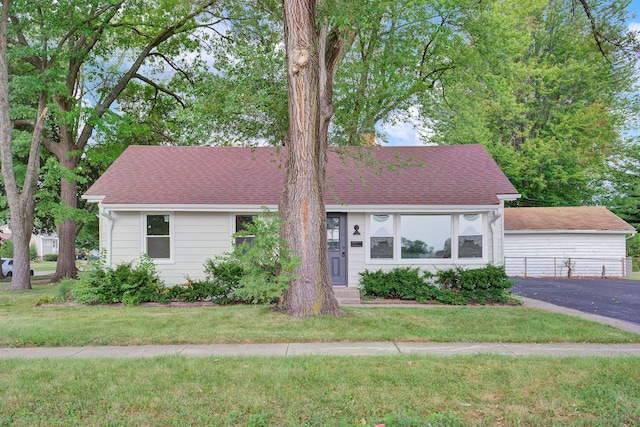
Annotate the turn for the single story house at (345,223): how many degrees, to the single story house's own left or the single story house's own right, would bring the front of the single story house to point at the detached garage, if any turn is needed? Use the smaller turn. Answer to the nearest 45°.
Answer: approximately 135° to the single story house's own left

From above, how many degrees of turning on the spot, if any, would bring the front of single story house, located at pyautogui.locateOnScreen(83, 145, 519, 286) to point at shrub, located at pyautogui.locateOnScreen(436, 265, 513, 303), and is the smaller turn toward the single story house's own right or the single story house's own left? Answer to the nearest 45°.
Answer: approximately 45° to the single story house's own left

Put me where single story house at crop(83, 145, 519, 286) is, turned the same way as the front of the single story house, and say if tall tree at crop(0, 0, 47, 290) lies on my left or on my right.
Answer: on my right

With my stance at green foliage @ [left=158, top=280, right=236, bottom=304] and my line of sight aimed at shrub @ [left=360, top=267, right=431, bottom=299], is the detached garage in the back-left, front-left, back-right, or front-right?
front-left

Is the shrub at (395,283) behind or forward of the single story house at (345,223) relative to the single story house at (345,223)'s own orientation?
forward

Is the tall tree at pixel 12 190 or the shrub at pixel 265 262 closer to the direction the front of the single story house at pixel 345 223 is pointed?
the shrub

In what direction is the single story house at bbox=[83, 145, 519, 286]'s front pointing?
toward the camera

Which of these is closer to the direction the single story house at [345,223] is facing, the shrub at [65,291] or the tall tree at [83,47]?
the shrub

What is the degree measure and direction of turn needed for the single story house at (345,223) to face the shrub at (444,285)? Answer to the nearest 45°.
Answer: approximately 45° to its left

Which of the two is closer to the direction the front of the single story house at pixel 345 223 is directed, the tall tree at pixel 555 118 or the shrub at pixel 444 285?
the shrub

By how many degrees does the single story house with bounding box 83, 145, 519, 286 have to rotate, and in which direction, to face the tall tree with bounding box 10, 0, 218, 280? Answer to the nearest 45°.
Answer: approximately 135° to its right

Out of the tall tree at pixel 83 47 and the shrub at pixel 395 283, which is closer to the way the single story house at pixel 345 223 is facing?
the shrub

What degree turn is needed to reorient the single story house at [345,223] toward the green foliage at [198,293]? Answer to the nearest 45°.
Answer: approximately 45° to its right

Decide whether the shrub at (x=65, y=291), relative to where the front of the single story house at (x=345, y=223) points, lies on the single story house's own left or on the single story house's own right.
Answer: on the single story house's own right
